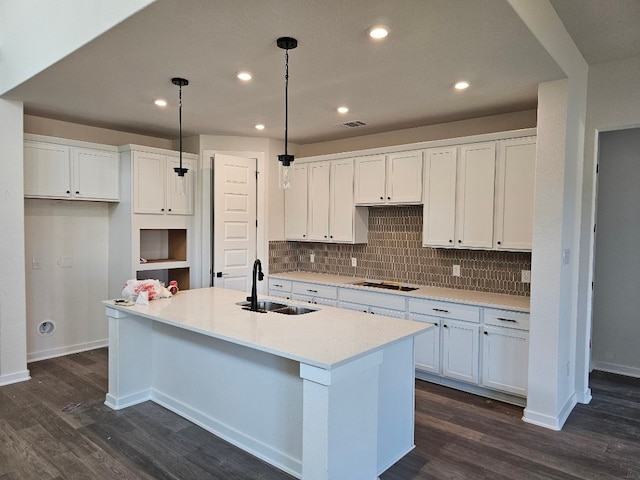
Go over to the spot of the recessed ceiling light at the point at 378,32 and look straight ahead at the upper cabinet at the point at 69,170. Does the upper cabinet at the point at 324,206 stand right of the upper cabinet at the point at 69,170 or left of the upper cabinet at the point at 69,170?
right

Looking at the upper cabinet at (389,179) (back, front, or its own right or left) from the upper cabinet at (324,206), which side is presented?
right

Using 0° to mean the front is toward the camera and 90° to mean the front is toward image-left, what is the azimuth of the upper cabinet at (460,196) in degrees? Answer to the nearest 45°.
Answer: approximately 45°

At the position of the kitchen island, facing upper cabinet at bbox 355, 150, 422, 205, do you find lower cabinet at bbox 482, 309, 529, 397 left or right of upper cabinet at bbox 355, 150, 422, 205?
right

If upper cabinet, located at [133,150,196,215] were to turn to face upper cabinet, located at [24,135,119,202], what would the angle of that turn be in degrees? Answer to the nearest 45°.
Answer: approximately 135° to its right

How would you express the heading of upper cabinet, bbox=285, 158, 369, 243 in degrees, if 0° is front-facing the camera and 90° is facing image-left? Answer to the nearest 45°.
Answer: approximately 45°

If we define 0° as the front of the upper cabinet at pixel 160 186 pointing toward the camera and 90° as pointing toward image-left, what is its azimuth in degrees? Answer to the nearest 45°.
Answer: approximately 315°
